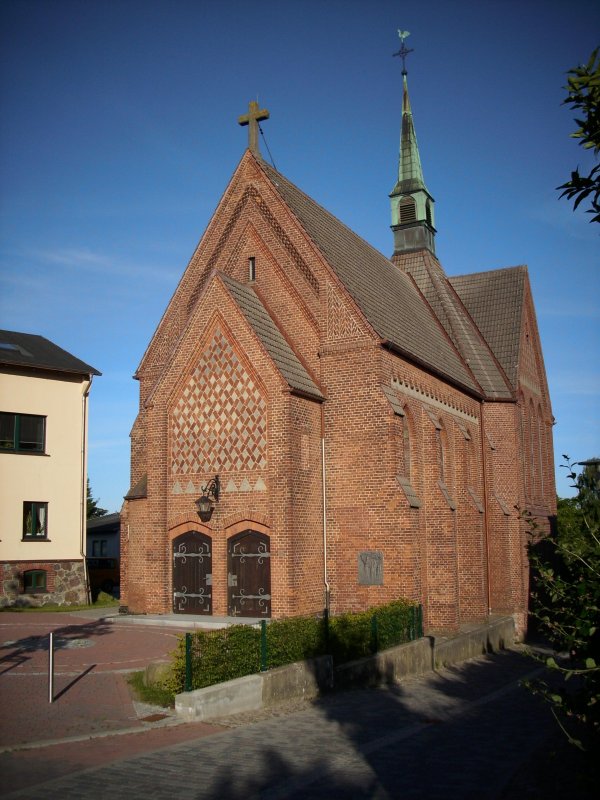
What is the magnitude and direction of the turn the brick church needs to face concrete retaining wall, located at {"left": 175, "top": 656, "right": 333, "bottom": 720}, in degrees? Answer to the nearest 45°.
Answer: approximately 45° to its left

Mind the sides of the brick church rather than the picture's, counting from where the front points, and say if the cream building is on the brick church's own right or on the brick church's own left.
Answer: on the brick church's own right

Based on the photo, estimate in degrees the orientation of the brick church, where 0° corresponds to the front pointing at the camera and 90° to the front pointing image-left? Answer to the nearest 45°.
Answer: approximately 45°

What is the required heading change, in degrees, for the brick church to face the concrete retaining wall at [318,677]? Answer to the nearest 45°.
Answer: approximately 45° to its left
